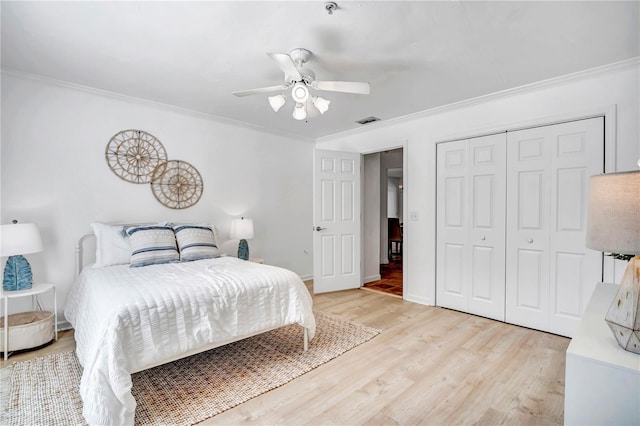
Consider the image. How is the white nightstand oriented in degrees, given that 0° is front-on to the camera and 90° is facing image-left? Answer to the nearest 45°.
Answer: approximately 315°

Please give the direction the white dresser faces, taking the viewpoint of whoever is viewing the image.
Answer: facing to the left of the viewer

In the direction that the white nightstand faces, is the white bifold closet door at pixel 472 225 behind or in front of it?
in front

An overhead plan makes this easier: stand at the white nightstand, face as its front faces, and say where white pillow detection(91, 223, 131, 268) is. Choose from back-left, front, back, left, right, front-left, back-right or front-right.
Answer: front-left

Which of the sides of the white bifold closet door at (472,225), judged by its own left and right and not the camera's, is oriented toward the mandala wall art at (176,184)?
front

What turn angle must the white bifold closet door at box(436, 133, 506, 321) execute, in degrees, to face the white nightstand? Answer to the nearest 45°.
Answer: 0° — it already faces it

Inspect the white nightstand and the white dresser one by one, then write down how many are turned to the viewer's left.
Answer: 1
